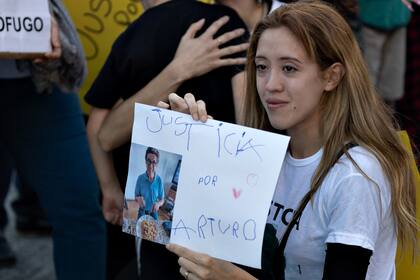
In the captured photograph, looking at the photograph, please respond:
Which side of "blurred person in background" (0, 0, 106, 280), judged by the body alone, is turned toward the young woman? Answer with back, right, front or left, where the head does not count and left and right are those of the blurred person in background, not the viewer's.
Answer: left

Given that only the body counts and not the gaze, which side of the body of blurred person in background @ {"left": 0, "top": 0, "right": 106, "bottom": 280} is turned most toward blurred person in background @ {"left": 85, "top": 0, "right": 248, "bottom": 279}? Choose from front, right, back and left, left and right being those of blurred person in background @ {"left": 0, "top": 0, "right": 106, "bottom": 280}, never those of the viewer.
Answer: left

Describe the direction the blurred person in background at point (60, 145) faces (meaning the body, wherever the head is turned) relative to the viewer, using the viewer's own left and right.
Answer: facing the viewer and to the left of the viewer

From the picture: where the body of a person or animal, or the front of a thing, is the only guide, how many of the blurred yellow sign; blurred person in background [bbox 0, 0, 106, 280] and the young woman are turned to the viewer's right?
0

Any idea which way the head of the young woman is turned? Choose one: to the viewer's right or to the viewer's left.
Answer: to the viewer's left

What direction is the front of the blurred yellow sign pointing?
toward the camera

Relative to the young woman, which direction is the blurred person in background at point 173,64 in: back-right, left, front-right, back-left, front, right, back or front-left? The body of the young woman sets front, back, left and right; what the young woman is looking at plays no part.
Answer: right

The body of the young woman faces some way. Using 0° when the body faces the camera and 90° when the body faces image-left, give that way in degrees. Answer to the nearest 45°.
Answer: approximately 45°

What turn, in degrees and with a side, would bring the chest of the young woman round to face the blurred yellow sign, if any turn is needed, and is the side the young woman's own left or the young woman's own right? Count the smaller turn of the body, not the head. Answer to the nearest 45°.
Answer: approximately 90° to the young woman's own right

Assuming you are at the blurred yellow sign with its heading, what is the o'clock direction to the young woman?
The young woman is roughly at 11 o'clock from the blurred yellow sign.
